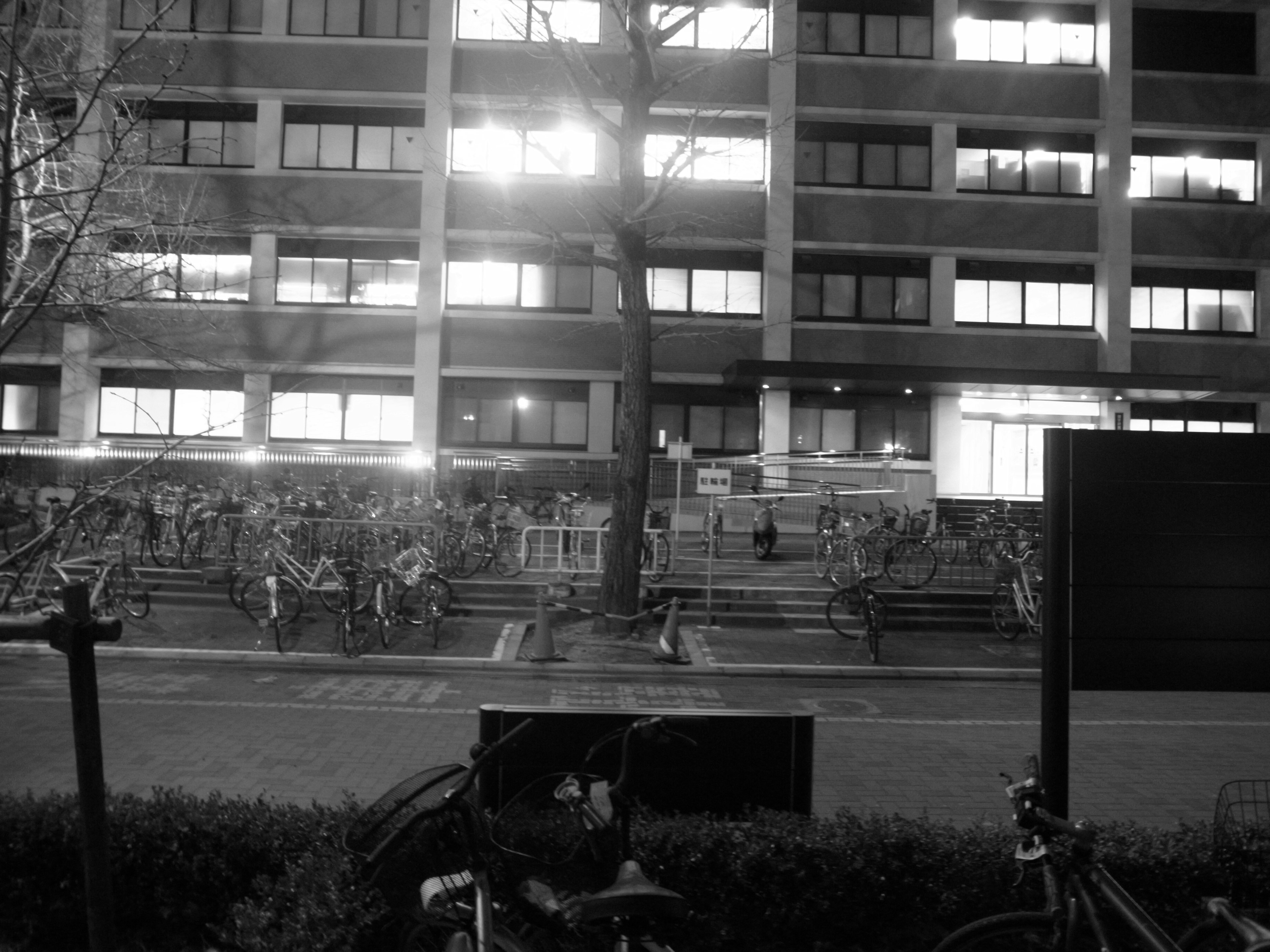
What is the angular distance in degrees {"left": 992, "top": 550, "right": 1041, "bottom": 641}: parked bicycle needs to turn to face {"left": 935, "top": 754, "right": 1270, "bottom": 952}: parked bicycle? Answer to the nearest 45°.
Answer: approximately 45° to its left

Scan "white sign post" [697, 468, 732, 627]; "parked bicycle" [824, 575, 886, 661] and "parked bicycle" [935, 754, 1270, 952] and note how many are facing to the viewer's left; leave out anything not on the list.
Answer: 1

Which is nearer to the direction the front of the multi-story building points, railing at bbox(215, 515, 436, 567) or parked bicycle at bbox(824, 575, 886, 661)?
the parked bicycle

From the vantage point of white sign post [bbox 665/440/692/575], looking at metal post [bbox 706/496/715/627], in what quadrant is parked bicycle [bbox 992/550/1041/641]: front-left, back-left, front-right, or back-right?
front-left

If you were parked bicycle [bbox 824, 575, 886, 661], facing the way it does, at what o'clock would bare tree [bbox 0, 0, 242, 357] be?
The bare tree is roughly at 2 o'clock from the parked bicycle.

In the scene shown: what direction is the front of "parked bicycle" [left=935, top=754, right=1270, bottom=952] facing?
to the viewer's left

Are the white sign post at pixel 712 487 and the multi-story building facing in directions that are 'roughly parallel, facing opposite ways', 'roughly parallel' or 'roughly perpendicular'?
roughly parallel

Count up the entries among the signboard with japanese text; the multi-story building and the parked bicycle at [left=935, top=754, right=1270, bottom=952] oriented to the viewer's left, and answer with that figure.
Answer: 1

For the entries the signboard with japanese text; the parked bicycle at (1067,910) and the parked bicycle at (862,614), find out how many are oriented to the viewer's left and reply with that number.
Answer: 1

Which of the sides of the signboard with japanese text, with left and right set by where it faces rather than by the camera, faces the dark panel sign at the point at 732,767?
front

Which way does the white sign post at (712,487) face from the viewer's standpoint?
toward the camera

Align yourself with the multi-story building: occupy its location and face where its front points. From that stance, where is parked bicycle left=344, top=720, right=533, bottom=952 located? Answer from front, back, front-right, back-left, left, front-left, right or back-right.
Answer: front

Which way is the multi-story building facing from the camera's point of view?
toward the camera

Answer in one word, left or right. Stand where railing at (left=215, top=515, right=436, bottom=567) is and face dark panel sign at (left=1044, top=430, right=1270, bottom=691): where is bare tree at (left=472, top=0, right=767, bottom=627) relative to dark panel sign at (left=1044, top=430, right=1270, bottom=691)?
left
